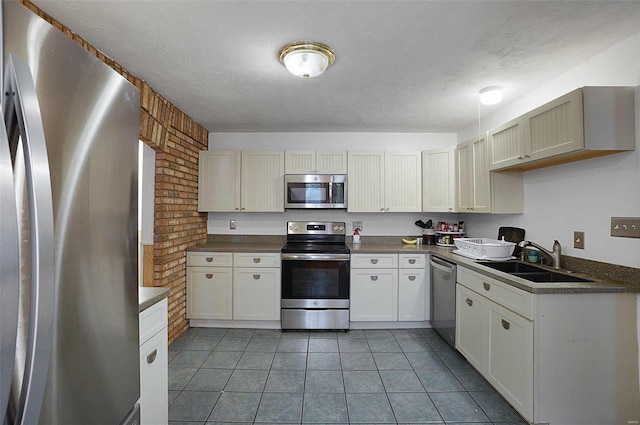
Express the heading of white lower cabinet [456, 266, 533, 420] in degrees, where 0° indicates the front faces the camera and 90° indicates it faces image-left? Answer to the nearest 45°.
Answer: approximately 45°

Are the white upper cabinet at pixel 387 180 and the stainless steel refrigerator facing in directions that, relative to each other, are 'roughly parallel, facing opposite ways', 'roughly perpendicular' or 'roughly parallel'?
roughly perpendicular

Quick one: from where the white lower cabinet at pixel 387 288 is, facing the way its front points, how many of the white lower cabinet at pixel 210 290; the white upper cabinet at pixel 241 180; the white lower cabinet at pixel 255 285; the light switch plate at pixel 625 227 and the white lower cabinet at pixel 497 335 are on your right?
3

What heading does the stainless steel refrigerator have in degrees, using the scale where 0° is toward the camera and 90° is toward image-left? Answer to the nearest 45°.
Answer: approximately 315°

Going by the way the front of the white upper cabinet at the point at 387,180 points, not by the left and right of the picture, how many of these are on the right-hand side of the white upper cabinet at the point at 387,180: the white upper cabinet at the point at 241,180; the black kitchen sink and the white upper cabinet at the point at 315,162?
2

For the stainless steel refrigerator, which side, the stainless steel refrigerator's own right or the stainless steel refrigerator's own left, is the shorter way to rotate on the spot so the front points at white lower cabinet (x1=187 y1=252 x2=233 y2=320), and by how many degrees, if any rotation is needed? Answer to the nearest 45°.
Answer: approximately 90° to the stainless steel refrigerator's own left

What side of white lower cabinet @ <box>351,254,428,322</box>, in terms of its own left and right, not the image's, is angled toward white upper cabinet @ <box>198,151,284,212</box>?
right
